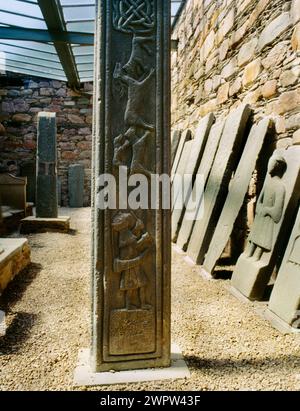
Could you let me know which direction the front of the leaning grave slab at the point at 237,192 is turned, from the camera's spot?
facing to the left of the viewer

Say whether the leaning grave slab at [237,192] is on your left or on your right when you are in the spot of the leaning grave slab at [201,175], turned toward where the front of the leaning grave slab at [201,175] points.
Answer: on your left

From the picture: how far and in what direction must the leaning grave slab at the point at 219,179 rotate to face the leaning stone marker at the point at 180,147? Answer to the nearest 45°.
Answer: approximately 90° to its right

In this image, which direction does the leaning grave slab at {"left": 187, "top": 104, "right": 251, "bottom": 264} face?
to the viewer's left

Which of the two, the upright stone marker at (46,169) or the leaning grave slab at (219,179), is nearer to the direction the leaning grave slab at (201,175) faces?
the upright stone marker

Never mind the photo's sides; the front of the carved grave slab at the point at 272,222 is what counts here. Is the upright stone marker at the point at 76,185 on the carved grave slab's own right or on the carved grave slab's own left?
on the carved grave slab's own right

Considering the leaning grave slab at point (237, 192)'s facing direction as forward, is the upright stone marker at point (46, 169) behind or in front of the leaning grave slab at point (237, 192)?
in front

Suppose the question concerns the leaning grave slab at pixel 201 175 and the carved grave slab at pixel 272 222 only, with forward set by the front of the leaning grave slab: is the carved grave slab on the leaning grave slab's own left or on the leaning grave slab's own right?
on the leaning grave slab's own left

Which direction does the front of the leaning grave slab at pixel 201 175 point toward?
to the viewer's left

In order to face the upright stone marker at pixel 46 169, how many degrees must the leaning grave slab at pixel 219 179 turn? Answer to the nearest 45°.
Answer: approximately 45° to its right
